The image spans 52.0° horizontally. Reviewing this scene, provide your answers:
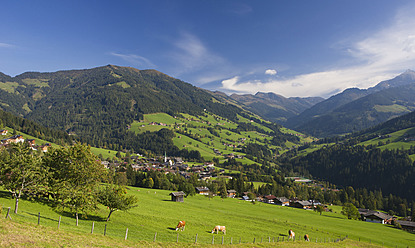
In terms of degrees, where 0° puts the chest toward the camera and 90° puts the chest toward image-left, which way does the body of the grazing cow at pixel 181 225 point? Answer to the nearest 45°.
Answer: approximately 45°
